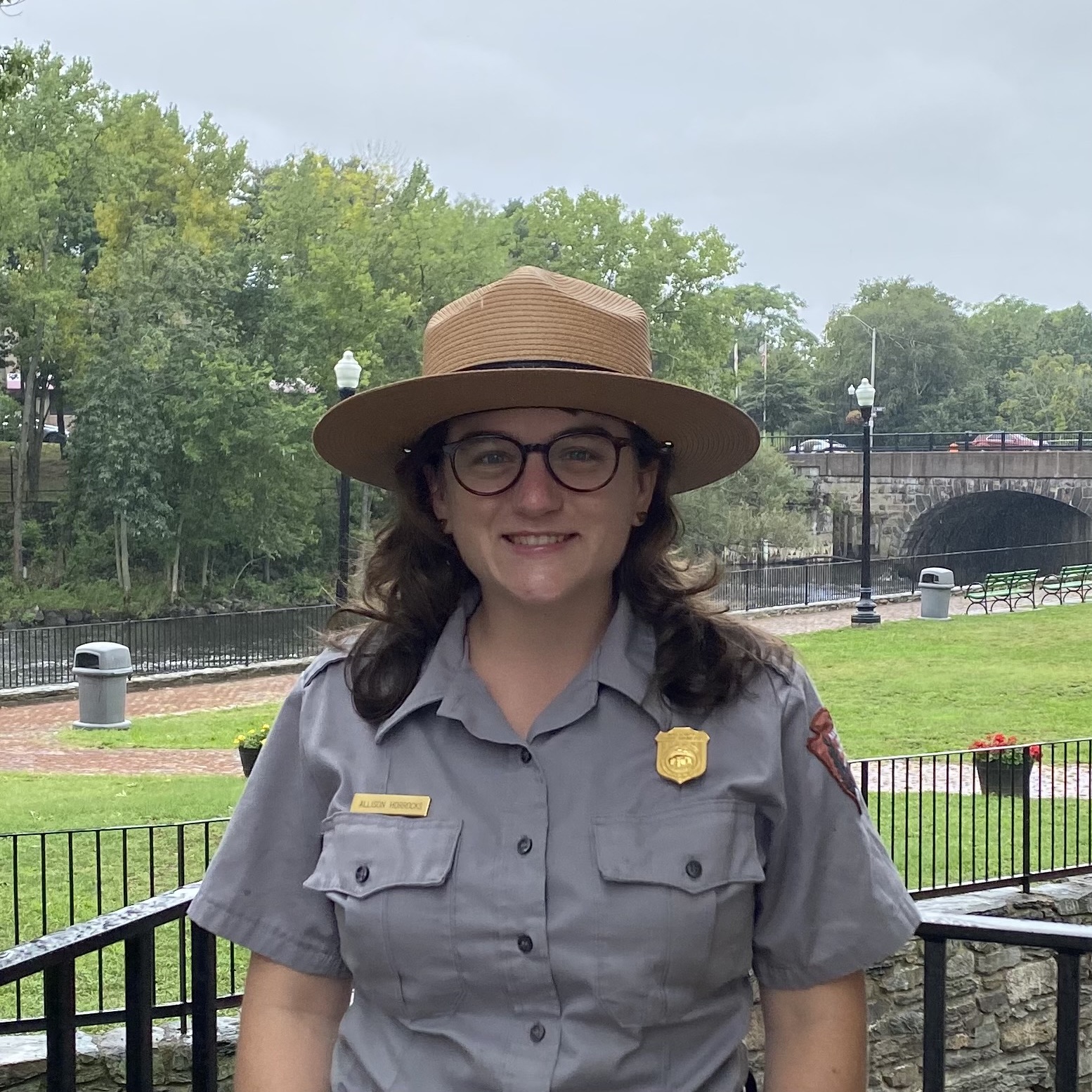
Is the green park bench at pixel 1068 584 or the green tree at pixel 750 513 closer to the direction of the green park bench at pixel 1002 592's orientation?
the green tree

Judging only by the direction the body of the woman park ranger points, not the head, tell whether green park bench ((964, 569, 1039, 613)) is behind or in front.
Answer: behind
